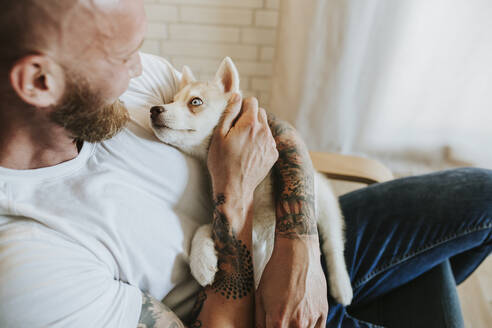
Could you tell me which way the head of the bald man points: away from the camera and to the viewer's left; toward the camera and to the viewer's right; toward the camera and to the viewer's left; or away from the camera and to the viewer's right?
away from the camera and to the viewer's right

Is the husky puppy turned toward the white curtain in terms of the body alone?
no

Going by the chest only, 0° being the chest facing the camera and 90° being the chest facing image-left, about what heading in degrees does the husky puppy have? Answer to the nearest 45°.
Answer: approximately 90°
